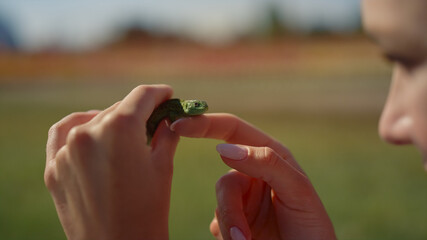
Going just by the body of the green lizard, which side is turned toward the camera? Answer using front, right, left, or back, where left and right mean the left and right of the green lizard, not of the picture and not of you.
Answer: right
